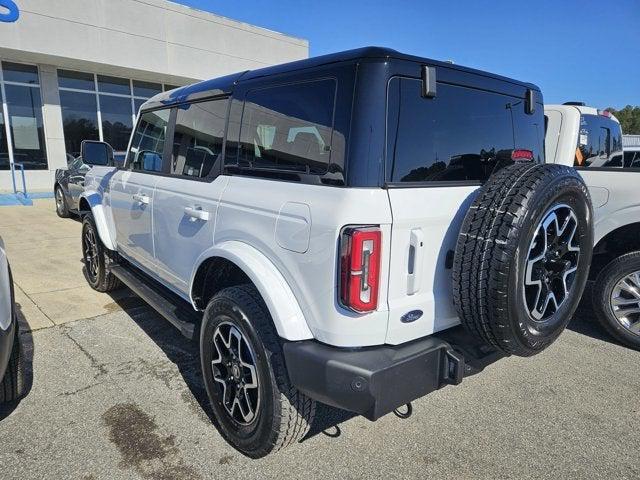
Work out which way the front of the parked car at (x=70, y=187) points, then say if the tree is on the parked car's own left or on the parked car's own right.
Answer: on the parked car's own left

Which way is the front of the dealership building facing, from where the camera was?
facing the viewer and to the right of the viewer

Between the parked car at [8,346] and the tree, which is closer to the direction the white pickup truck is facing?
the tree

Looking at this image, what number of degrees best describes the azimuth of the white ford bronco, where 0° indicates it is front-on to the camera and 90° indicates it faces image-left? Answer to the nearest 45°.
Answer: approximately 135°

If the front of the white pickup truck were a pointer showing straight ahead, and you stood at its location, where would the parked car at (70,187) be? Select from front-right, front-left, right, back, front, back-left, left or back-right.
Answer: front-left

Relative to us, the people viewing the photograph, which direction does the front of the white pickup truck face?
facing away from the viewer and to the left of the viewer

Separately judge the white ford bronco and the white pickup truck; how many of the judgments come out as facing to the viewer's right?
0

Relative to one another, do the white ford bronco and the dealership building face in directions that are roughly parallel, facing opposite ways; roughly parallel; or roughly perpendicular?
roughly parallel, facing opposite ways

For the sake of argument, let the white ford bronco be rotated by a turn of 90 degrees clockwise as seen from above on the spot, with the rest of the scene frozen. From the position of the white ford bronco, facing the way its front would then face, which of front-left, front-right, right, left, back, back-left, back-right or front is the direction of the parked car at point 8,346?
back-left

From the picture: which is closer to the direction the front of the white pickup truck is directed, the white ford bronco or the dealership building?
the dealership building

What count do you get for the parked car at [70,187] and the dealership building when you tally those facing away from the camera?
0
